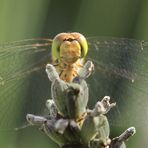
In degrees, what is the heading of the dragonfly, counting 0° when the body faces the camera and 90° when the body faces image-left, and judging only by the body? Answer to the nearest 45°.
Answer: approximately 0°
